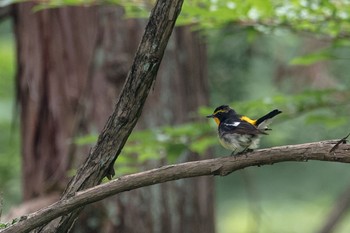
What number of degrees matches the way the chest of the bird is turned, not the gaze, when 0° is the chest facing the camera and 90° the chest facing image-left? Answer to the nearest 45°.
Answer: approximately 90°
